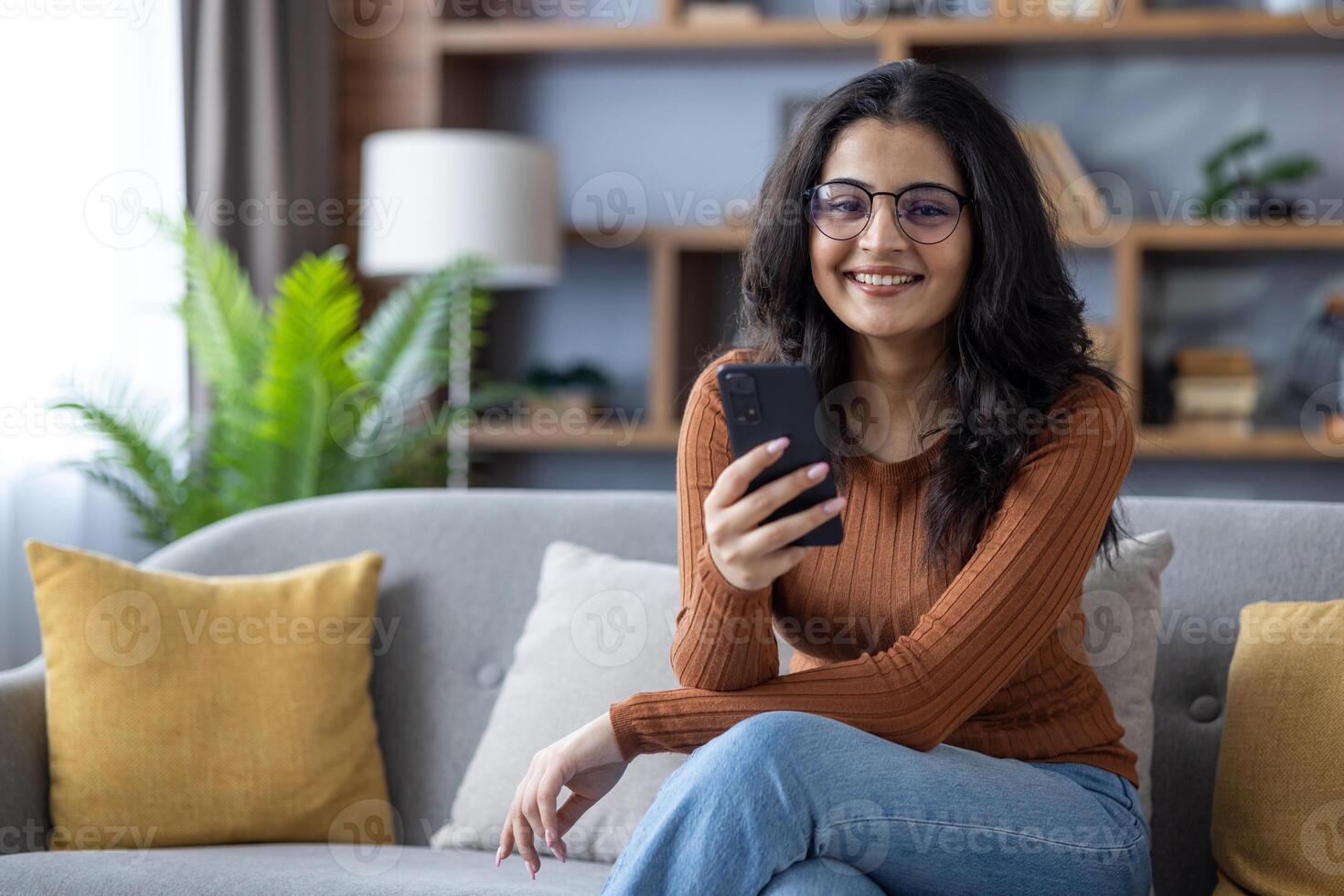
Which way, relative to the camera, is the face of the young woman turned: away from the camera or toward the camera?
toward the camera

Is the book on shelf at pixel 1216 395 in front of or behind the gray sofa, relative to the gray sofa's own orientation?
behind

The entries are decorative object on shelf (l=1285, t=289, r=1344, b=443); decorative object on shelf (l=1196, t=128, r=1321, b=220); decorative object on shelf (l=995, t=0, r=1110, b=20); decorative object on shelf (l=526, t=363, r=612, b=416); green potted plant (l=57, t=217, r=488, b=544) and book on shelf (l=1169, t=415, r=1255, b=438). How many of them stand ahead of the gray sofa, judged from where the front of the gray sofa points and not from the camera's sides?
0

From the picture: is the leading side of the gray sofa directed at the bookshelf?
no

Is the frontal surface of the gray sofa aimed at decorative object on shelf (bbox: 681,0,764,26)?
no

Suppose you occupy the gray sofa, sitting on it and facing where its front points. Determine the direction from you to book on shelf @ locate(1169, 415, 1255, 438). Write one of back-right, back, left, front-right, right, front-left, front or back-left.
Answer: back-left

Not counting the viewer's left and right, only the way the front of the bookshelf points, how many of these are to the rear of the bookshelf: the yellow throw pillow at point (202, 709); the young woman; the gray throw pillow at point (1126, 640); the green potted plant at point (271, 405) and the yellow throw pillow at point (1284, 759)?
0

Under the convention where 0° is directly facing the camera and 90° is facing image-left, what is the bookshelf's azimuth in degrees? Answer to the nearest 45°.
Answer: approximately 0°

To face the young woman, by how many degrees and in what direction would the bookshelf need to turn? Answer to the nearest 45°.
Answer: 0° — it already faces them

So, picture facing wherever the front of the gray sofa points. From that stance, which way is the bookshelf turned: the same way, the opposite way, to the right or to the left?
the same way

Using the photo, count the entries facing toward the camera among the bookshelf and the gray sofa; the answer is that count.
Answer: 2

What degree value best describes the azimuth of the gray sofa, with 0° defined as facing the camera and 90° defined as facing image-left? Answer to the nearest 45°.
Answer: approximately 0°

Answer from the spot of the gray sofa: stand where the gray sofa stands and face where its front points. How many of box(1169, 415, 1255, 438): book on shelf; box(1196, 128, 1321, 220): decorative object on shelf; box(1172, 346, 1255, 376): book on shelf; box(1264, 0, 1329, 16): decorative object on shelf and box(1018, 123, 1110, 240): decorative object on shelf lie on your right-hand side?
0

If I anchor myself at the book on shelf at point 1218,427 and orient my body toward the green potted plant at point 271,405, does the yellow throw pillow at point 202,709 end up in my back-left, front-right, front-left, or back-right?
front-left
